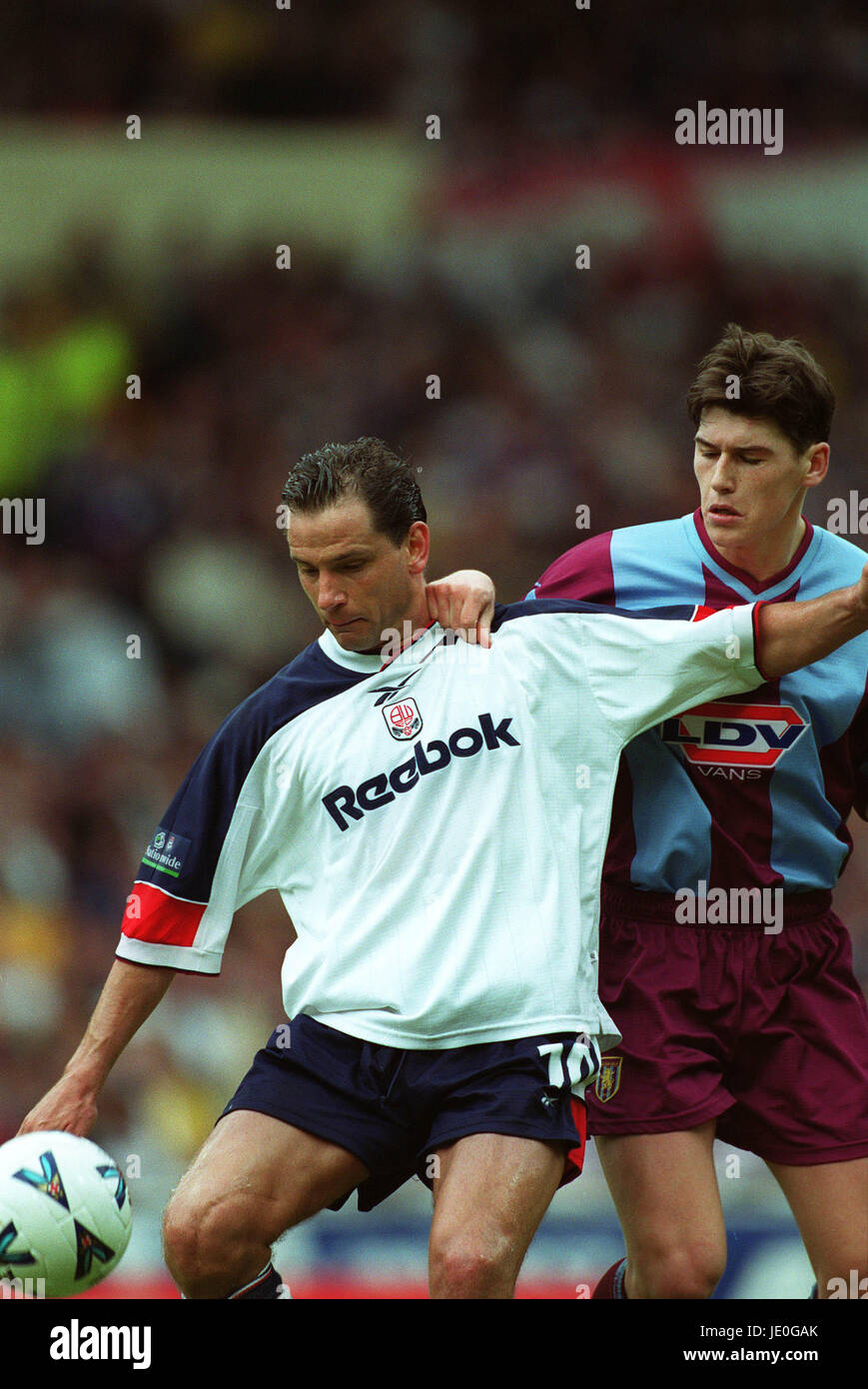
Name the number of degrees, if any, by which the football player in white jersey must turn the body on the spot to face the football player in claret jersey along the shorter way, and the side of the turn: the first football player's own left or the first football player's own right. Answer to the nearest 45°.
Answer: approximately 90° to the first football player's own left

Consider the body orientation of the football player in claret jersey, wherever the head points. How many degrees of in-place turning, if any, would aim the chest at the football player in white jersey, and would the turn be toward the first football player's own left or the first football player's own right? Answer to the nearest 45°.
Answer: approximately 45° to the first football player's own right

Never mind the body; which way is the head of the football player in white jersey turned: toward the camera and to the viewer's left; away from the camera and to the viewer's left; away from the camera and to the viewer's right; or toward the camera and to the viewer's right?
toward the camera and to the viewer's left

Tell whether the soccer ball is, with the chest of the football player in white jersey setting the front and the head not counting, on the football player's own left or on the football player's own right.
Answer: on the football player's own right

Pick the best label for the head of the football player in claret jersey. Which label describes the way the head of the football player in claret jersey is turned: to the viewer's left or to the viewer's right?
to the viewer's left

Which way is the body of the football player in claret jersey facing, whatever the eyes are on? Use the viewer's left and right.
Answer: facing the viewer

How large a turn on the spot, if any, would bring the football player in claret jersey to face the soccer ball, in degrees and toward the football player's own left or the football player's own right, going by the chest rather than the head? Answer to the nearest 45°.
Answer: approximately 45° to the football player's own right

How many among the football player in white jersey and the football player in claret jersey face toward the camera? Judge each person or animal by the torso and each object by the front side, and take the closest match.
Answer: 2

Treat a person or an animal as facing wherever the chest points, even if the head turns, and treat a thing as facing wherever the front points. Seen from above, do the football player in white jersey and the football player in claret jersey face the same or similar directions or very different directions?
same or similar directions
